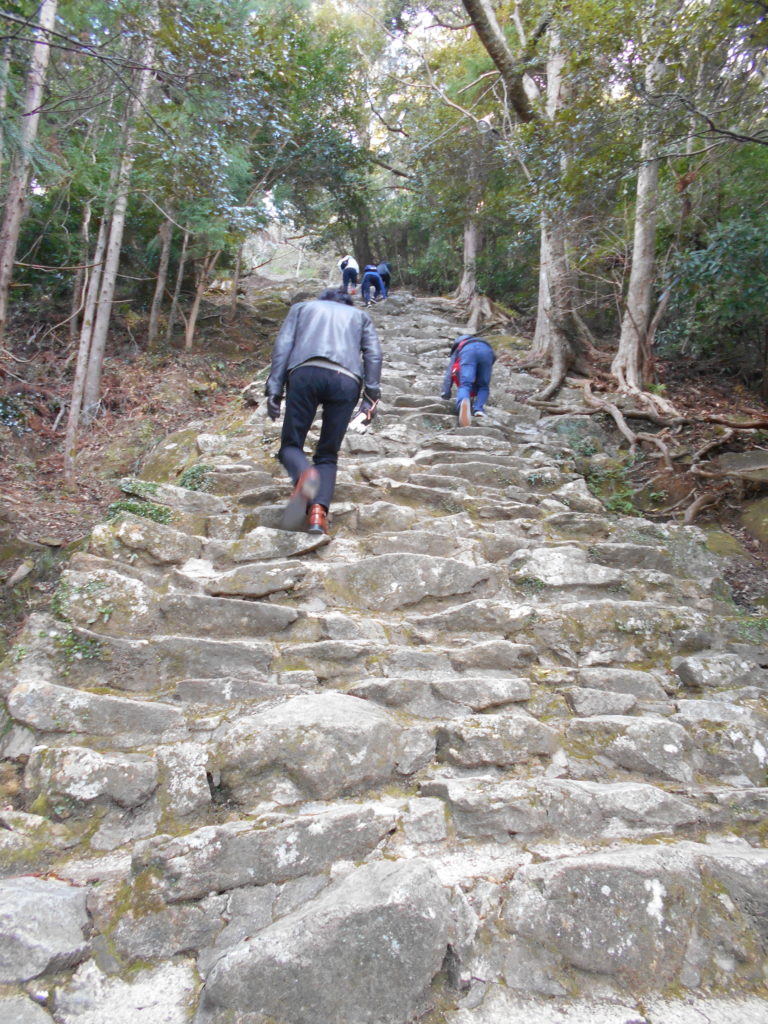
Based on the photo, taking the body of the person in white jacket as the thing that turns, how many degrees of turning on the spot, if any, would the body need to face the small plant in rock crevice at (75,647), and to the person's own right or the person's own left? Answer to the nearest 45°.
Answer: approximately 180°

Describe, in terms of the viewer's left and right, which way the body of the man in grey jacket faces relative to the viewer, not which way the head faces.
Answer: facing away from the viewer

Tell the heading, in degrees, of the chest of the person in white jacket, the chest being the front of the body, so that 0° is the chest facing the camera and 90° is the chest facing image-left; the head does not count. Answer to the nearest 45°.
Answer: approximately 180°

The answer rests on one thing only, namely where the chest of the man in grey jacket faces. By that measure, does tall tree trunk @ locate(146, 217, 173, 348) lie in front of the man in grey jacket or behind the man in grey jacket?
in front

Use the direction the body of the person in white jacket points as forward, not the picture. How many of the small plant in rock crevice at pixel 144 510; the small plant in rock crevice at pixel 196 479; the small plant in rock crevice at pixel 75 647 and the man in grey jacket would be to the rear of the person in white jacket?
4

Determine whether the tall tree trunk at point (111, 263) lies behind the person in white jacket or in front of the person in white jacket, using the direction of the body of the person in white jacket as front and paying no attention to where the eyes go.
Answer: behind

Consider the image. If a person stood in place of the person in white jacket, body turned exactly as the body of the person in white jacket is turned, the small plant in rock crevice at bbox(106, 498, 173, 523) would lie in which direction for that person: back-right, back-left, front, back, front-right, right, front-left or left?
back

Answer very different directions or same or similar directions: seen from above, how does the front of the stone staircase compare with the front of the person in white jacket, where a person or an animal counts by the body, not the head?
very different directions

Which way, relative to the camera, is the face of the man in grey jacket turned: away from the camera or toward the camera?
away from the camera

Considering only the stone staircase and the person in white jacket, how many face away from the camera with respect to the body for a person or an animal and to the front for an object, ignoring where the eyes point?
1

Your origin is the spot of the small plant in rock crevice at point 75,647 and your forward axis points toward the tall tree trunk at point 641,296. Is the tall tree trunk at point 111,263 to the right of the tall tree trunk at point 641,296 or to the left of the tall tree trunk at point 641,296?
left

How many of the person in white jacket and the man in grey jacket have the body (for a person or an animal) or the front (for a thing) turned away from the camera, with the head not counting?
2

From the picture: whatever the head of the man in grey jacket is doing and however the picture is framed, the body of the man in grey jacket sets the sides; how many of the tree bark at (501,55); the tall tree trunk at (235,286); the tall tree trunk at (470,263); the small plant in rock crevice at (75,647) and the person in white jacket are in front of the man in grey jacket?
4

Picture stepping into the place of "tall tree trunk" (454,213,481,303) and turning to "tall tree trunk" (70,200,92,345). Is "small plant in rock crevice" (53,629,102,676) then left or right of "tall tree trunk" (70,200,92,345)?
left
